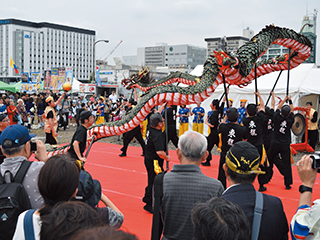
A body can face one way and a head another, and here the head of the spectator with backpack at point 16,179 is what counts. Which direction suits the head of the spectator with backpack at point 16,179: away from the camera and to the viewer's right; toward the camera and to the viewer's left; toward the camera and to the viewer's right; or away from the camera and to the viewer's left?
away from the camera and to the viewer's right

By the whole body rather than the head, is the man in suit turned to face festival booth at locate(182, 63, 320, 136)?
yes

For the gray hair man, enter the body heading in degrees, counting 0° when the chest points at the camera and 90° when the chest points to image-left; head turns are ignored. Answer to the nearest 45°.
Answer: approximately 180°

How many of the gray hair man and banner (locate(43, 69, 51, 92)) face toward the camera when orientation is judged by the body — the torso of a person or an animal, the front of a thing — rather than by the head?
1

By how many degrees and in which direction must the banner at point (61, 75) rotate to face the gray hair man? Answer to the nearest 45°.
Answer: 0° — it already faces them

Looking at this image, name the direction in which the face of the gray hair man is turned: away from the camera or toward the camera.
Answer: away from the camera

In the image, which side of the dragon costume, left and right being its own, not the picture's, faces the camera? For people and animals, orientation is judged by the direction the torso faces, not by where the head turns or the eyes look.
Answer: left
